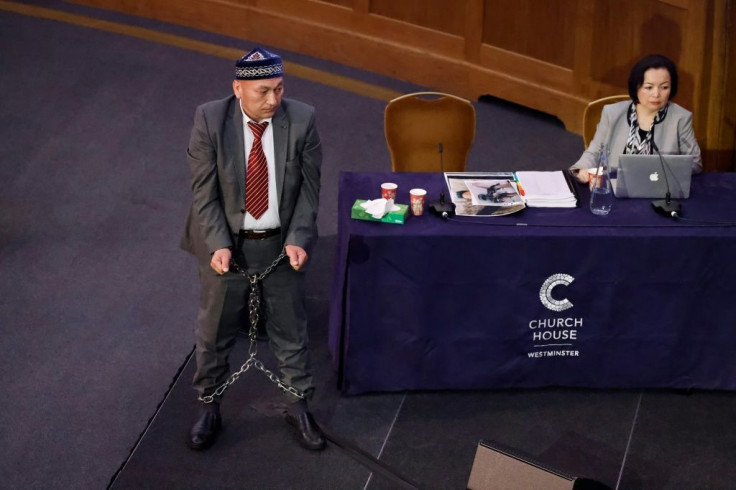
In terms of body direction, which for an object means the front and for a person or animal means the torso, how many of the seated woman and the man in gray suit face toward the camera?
2

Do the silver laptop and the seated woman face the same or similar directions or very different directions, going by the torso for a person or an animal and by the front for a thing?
very different directions

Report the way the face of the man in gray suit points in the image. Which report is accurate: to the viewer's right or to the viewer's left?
to the viewer's right

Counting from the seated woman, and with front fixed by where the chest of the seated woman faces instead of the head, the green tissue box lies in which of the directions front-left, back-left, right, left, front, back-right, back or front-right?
front-right

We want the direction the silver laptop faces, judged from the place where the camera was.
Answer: facing away from the viewer

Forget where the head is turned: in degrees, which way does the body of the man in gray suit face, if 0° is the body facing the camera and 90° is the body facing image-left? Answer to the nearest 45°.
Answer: approximately 0°

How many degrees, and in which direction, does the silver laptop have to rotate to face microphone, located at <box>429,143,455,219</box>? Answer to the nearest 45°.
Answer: approximately 135° to its left

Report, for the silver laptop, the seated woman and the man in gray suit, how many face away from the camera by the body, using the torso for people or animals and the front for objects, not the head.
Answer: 1

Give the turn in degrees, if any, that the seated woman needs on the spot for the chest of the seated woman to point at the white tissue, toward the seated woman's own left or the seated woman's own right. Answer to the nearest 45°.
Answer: approximately 45° to the seated woman's own right

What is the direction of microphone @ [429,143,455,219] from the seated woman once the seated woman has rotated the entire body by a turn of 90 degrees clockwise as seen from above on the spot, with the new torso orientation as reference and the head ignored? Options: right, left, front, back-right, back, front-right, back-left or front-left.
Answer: front-left
